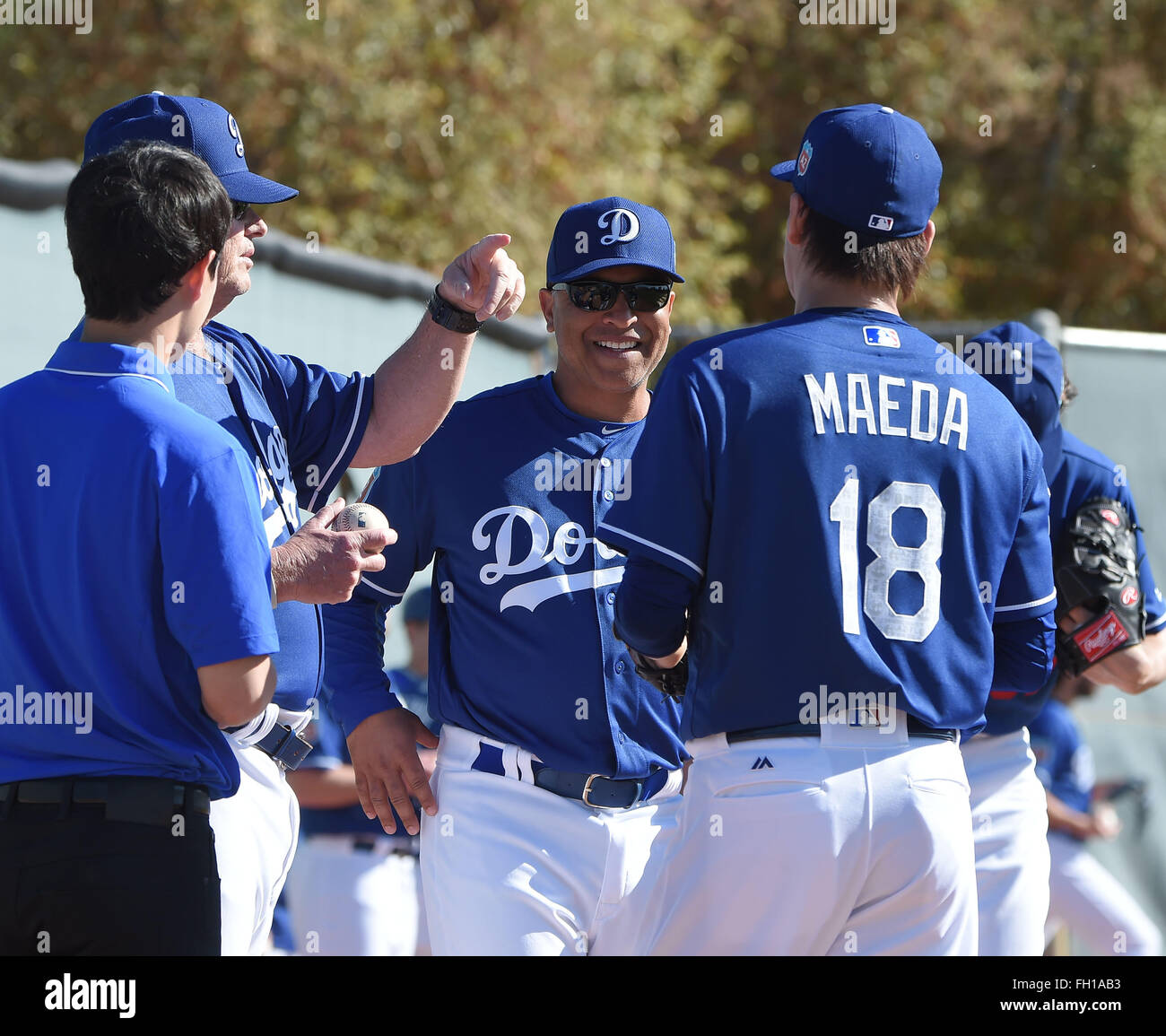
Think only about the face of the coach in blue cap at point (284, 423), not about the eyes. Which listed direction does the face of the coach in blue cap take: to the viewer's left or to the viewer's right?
to the viewer's right

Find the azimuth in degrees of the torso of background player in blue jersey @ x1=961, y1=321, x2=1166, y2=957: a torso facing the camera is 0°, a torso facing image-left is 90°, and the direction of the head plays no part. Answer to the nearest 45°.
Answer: approximately 45°

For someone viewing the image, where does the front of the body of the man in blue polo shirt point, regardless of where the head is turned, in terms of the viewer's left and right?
facing away from the viewer and to the right of the viewer

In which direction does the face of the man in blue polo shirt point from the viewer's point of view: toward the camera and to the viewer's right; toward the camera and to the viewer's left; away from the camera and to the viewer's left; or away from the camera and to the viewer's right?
away from the camera and to the viewer's right

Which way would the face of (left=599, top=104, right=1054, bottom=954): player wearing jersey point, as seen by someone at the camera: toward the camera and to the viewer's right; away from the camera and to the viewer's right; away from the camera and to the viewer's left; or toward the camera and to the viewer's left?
away from the camera and to the viewer's left

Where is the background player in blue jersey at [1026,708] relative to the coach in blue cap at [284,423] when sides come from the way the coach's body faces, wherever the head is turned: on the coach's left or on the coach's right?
on the coach's left

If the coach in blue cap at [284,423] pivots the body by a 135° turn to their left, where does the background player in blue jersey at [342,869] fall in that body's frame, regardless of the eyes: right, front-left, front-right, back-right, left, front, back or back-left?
front
